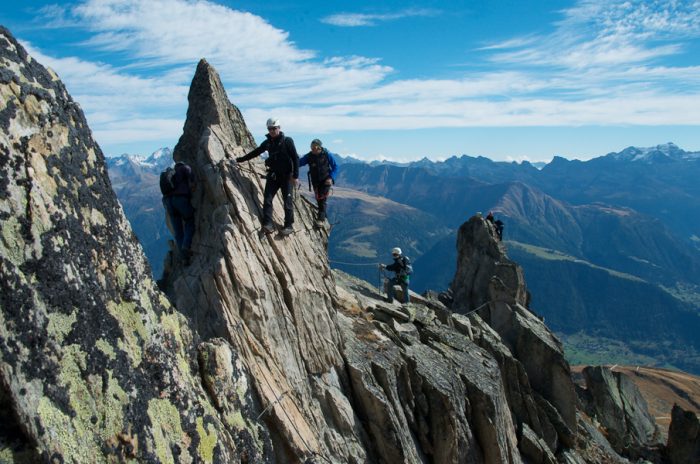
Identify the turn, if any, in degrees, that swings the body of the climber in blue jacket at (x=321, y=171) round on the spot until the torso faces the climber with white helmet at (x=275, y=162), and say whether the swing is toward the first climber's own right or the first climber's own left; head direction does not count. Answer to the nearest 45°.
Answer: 0° — they already face them

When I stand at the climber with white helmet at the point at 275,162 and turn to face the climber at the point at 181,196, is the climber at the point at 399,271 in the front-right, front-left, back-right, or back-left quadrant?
back-right

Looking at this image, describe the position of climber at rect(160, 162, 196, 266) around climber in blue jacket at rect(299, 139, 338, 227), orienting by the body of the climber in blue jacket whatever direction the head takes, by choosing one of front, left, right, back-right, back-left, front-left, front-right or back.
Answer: front-right

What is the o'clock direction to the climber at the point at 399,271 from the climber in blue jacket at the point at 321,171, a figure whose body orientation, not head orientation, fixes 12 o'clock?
The climber is roughly at 7 o'clock from the climber in blue jacket.

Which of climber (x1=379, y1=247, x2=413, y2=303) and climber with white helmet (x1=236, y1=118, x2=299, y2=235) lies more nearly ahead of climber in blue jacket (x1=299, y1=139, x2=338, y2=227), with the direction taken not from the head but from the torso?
the climber with white helmet

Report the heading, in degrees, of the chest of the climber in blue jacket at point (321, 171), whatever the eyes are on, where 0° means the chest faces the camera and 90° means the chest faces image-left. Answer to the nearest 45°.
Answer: approximately 0°
